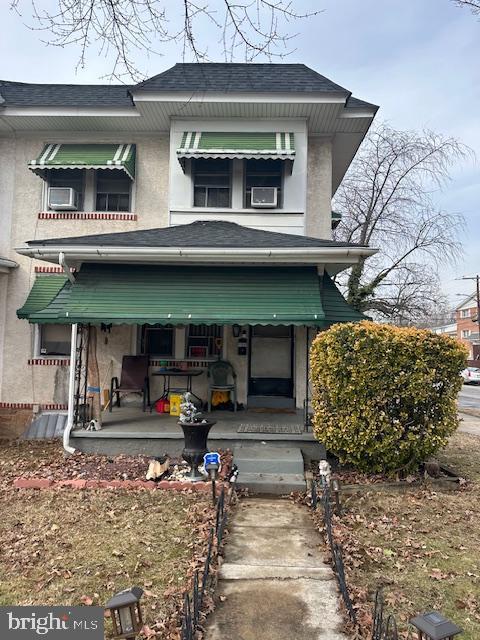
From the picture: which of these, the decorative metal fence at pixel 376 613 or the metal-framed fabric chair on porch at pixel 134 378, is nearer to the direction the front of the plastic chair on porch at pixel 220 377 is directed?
the decorative metal fence

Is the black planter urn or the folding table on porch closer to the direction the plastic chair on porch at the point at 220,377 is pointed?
the black planter urn

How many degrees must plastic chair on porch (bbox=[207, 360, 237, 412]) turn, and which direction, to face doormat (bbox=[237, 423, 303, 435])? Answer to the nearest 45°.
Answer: approximately 45° to its left

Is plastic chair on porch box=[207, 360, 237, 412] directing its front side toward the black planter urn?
yes

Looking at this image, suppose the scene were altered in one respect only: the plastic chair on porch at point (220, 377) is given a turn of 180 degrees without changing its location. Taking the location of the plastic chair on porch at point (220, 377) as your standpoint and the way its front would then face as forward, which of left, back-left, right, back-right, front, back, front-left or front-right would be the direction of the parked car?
front-right

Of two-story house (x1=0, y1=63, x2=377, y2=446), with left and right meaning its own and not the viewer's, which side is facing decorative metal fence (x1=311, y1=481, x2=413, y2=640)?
front

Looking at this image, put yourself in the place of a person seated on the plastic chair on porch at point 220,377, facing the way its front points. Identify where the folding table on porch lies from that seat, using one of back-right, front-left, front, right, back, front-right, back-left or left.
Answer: right

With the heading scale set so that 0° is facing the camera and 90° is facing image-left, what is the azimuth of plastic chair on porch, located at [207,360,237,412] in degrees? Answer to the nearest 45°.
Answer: approximately 0°
